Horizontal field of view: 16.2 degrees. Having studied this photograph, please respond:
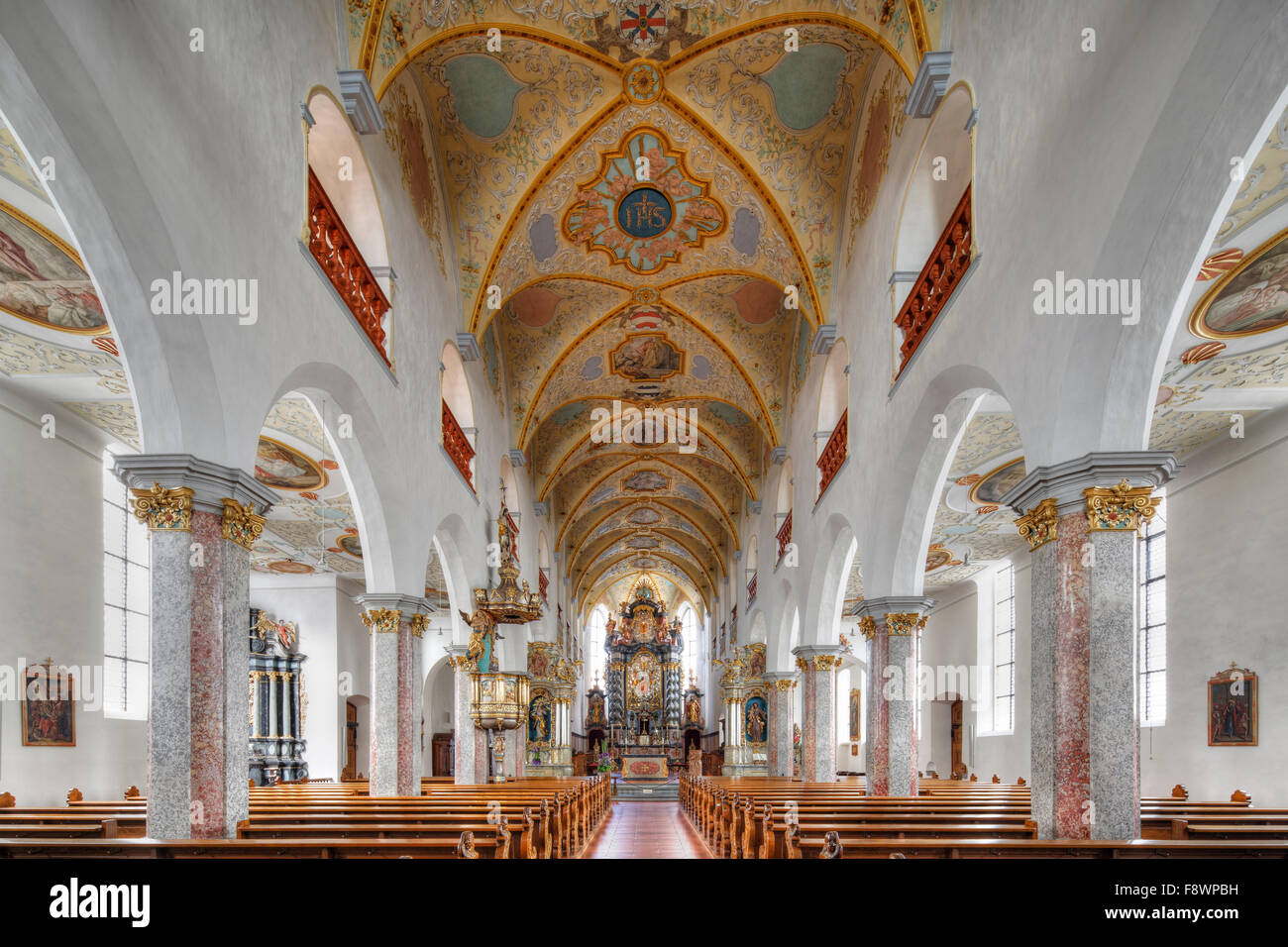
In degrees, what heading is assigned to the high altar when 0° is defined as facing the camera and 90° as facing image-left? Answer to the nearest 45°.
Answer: approximately 0°

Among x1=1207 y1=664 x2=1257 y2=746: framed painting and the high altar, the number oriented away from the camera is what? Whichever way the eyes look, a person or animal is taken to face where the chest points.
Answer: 0

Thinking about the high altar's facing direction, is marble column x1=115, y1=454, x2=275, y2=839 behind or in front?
in front

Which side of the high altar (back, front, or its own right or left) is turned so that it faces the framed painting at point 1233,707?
front

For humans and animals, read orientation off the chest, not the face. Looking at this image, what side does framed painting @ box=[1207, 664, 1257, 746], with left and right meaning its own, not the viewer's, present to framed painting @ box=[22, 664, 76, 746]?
front

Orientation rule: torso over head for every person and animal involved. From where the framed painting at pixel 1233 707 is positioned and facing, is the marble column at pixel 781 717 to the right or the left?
on its right

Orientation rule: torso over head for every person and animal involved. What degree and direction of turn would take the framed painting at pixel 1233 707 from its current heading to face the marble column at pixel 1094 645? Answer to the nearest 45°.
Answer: approximately 45° to its left
